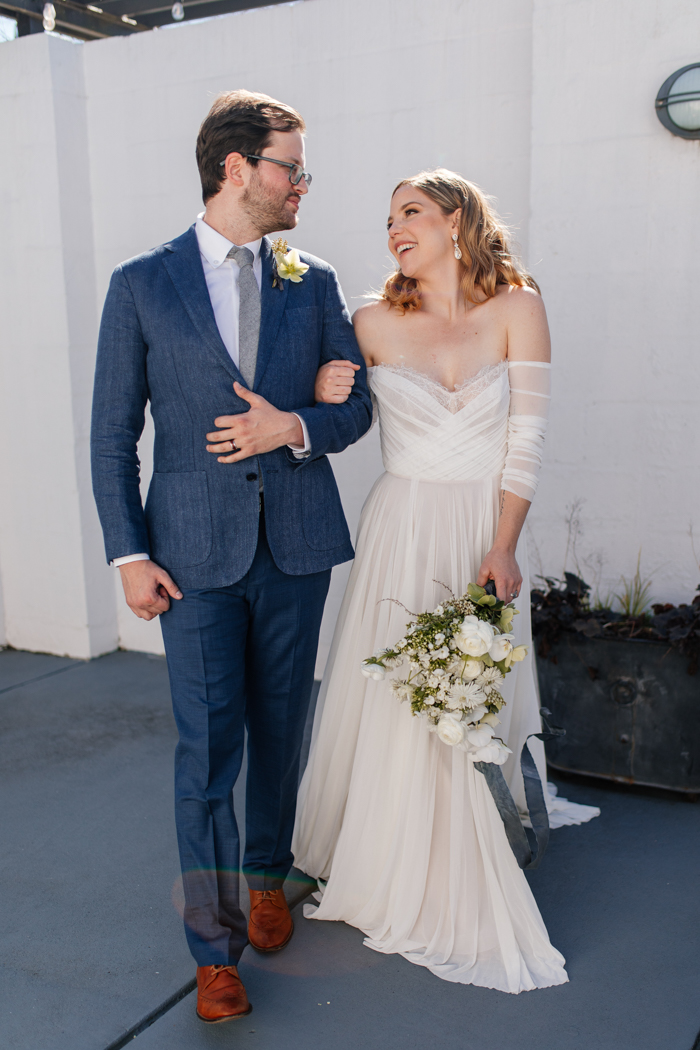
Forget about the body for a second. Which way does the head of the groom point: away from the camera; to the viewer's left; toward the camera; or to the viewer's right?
to the viewer's right

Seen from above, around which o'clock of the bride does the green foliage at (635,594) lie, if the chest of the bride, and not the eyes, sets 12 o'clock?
The green foliage is roughly at 7 o'clock from the bride.

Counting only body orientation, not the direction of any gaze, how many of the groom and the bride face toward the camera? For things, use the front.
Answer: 2

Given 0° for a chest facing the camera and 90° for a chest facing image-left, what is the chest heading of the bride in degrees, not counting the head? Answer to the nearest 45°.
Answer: approximately 0°

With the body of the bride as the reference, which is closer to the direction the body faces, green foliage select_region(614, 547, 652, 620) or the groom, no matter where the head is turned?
the groom

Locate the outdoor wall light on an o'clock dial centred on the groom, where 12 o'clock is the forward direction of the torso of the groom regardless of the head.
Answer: The outdoor wall light is roughly at 8 o'clock from the groom.

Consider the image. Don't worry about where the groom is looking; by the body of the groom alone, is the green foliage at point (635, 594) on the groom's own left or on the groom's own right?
on the groom's own left

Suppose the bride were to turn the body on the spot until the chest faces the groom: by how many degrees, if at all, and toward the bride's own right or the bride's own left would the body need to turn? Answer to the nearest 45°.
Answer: approximately 45° to the bride's own right

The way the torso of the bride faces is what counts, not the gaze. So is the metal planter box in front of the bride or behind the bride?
behind

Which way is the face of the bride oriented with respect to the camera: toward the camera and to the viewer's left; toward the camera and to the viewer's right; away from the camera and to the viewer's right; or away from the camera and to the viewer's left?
toward the camera and to the viewer's left

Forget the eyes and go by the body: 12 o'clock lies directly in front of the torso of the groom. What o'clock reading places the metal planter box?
The metal planter box is roughly at 8 o'clock from the groom.
